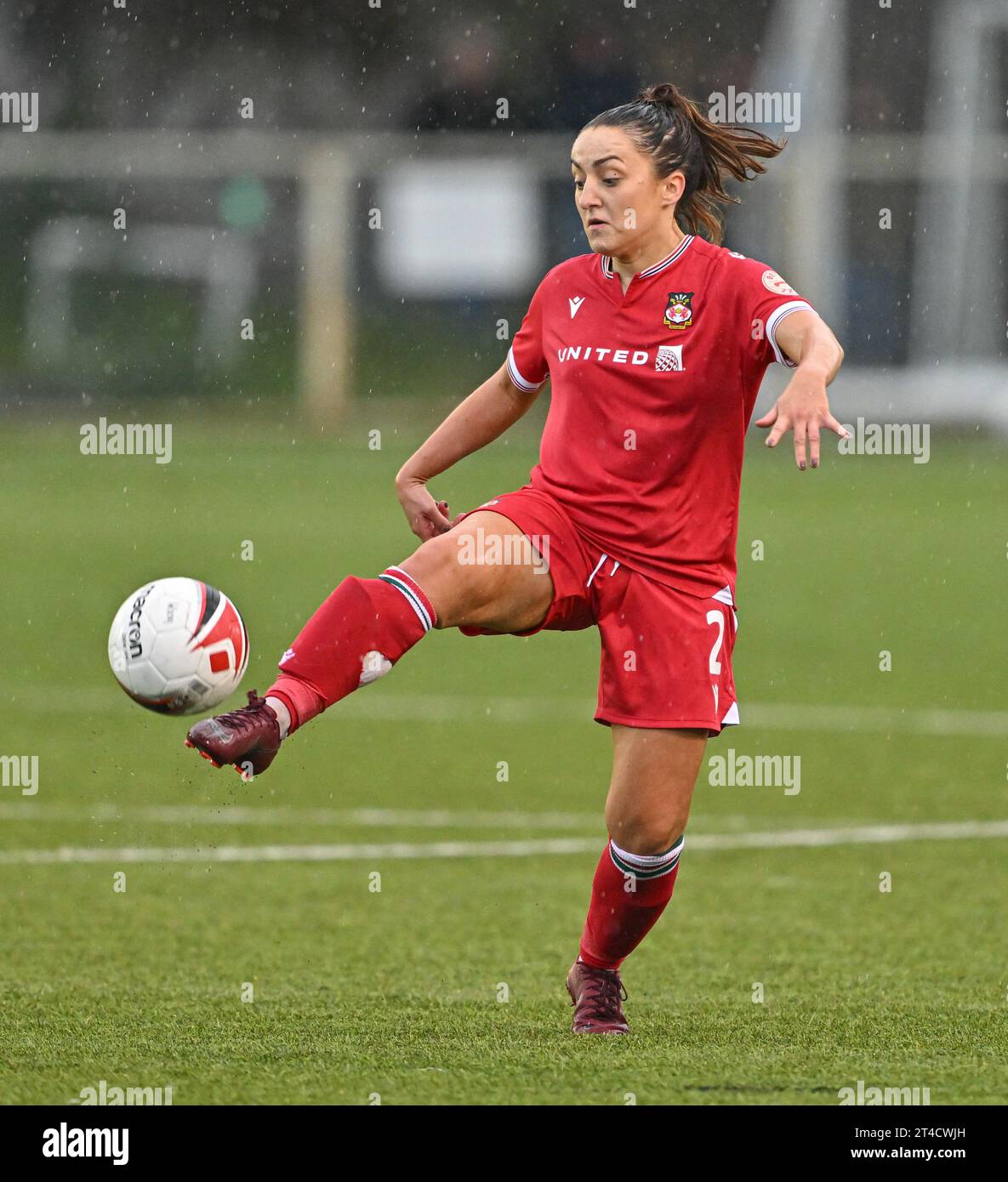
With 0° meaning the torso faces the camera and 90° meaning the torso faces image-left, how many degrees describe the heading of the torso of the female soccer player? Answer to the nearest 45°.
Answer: approximately 45°

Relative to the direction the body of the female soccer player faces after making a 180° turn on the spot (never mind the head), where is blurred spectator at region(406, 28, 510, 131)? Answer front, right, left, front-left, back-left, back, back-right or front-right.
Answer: front-left

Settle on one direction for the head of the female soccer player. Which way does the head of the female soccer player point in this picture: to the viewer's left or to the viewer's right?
to the viewer's left

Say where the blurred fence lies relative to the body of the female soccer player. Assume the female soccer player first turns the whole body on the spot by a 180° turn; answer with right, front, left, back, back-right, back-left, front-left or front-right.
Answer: front-left

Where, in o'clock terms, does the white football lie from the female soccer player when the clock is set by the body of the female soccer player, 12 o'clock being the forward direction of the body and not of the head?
The white football is roughly at 1 o'clock from the female soccer player.

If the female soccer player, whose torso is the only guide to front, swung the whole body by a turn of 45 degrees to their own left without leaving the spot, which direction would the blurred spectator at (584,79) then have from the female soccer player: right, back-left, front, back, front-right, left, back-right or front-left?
back
